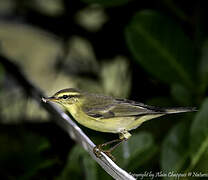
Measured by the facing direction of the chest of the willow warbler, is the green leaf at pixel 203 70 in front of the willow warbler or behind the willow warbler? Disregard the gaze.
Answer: behind

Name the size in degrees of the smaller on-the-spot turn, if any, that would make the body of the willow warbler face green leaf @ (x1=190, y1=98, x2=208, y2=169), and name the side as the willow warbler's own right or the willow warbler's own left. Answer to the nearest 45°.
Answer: approximately 135° to the willow warbler's own right

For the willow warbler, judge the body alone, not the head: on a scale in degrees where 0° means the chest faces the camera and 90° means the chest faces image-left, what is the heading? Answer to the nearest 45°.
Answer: approximately 90°
